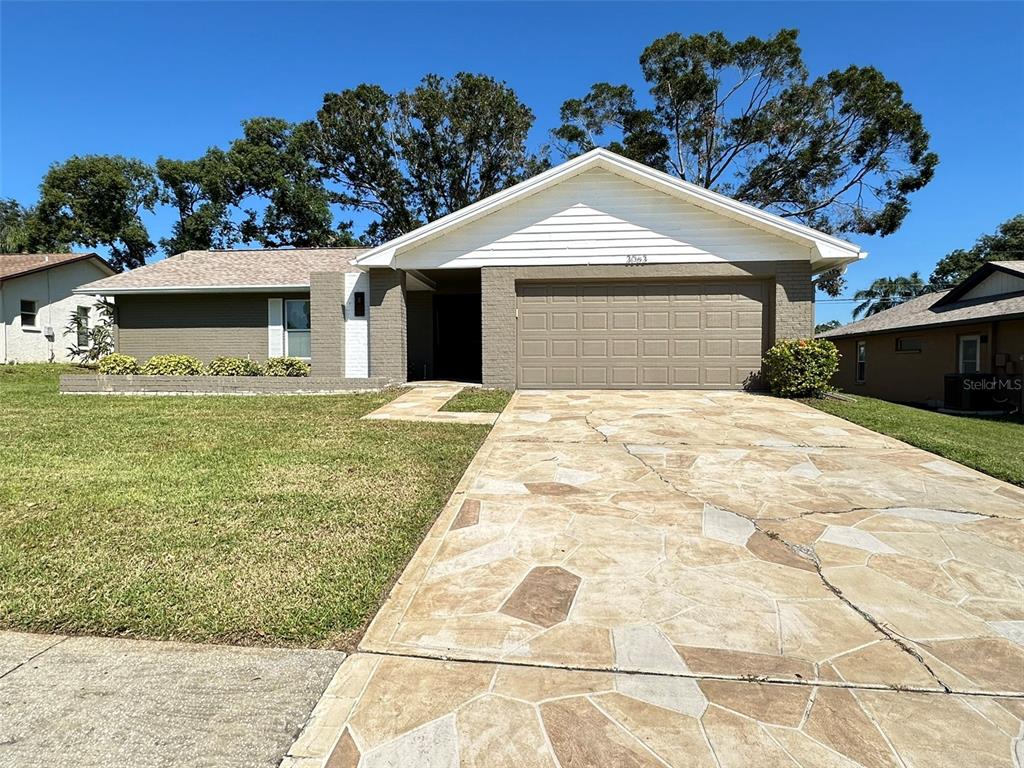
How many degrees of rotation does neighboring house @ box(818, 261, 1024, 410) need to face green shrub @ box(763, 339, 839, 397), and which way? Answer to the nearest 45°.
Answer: approximately 45° to its right

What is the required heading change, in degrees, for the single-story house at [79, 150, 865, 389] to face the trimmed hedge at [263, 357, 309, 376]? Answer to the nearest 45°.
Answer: approximately 90° to its right

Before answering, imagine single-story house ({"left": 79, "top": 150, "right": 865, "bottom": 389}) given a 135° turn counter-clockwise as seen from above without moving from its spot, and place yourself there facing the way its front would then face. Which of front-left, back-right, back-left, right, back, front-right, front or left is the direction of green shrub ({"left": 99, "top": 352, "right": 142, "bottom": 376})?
back-left

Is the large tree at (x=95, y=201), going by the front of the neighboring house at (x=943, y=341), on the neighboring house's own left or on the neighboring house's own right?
on the neighboring house's own right

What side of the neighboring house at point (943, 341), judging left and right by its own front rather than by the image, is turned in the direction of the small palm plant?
right

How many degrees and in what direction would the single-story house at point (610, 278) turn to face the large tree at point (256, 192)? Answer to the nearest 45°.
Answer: approximately 135° to its right

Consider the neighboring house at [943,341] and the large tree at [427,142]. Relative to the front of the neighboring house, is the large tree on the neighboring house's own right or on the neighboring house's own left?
on the neighboring house's own right

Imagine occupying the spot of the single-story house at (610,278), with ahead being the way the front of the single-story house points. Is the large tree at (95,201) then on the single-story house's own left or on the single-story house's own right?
on the single-story house's own right

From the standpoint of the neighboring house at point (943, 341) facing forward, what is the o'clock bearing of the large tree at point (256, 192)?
The large tree is roughly at 4 o'clock from the neighboring house.

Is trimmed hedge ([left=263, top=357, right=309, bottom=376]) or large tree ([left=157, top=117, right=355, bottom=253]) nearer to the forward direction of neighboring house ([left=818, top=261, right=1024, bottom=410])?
the trimmed hedge

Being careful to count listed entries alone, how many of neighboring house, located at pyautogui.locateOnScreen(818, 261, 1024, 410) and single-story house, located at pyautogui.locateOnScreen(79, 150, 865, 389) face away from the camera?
0

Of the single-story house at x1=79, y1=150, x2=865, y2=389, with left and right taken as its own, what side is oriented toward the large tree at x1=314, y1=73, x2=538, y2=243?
back

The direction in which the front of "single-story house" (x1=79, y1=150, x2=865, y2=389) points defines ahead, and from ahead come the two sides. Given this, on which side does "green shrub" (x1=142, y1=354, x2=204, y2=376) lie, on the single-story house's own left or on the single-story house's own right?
on the single-story house's own right

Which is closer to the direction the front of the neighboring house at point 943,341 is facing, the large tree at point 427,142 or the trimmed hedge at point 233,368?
the trimmed hedge
